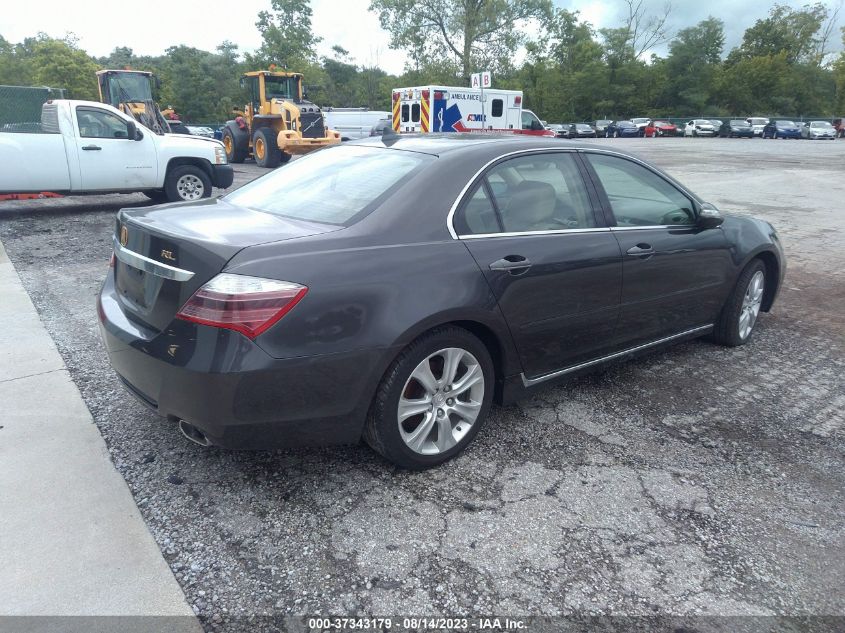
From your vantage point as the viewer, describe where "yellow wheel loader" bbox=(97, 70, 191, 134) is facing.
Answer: facing the viewer and to the right of the viewer

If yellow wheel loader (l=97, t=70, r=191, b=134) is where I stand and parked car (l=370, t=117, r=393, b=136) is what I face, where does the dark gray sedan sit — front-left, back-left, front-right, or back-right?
back-right

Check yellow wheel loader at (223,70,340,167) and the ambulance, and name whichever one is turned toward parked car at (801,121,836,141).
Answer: the ambulance

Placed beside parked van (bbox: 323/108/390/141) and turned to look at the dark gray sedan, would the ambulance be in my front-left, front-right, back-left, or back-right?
front-left

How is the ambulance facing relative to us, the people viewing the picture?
facing away from the viewer and to the right of the viewer

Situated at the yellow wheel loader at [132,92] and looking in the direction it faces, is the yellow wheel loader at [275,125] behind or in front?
in front

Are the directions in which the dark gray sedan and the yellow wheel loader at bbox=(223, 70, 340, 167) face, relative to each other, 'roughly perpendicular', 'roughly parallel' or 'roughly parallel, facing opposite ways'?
roughly perpendicular

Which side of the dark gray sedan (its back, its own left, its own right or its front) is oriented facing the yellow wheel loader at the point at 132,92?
left

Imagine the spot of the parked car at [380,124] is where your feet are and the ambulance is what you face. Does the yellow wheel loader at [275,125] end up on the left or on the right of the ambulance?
right

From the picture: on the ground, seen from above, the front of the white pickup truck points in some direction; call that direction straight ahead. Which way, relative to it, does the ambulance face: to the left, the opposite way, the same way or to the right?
the same way

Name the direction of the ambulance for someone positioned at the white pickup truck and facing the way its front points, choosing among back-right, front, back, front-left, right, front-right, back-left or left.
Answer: front-left

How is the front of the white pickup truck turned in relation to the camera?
facing to the right of the viewer

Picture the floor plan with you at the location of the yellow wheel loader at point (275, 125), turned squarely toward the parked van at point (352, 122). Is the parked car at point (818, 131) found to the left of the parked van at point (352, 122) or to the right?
right

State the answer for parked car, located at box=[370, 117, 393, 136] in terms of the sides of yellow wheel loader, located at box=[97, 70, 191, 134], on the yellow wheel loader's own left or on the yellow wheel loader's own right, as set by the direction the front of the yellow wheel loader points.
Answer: on the yellow wheel loader's own left
